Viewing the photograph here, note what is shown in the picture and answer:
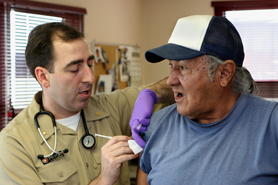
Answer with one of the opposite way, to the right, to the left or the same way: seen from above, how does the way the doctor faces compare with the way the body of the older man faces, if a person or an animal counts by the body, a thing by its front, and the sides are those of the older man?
to the left

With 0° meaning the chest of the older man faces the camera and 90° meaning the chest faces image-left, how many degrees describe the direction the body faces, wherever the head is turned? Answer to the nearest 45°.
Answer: approximately 45°

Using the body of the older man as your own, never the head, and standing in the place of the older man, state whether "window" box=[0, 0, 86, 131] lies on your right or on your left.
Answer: on your right

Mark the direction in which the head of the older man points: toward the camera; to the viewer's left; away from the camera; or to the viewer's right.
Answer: to the viewer's left

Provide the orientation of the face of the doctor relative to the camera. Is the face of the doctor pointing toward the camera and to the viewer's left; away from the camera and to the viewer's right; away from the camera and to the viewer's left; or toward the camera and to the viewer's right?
toward the camera and to the viewer's right

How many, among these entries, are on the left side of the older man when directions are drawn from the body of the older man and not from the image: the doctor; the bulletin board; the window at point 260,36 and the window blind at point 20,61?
0

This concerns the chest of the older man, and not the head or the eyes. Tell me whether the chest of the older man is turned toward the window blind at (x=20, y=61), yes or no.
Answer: no

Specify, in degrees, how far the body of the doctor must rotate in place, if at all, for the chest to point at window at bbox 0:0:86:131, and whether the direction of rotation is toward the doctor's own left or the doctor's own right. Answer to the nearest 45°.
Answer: approximately 135° to the doctor's own left

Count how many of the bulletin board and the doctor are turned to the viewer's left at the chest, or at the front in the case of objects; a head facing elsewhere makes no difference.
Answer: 0

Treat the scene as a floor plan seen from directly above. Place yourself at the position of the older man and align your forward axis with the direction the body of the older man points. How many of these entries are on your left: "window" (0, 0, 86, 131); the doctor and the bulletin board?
0

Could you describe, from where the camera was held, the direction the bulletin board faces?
facing the viewer and to the right of the viewer

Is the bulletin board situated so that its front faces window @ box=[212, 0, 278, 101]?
no
